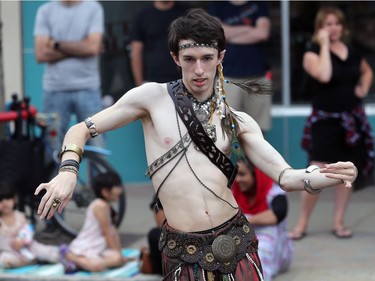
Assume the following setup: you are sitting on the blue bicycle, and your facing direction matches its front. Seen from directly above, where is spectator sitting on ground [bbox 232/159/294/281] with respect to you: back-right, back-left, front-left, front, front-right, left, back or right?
back-left

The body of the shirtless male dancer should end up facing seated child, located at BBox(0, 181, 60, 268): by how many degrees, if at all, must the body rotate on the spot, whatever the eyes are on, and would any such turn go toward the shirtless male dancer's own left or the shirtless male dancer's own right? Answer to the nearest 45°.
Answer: approximately 135° to the shirtless male dancer's own right

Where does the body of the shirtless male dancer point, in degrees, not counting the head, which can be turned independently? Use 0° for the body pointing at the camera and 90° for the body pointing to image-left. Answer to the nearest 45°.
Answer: approximately 0°

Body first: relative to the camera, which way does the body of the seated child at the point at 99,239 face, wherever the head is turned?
to the viewer's right

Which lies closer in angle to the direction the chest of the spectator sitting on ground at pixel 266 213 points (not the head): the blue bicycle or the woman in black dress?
the blue bicycle

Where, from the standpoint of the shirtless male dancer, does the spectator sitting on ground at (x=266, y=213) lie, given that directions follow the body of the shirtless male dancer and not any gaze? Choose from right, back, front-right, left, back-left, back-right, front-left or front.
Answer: back

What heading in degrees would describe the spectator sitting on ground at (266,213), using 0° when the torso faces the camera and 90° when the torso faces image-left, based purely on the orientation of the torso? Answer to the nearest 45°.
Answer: approximately 45°

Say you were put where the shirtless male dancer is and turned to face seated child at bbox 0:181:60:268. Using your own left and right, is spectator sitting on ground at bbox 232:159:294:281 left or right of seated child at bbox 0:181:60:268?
right

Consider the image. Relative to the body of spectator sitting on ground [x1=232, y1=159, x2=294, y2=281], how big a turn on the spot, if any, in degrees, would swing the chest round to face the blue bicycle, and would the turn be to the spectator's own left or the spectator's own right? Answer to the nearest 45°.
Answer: approximately 90° to the spectator's own right
